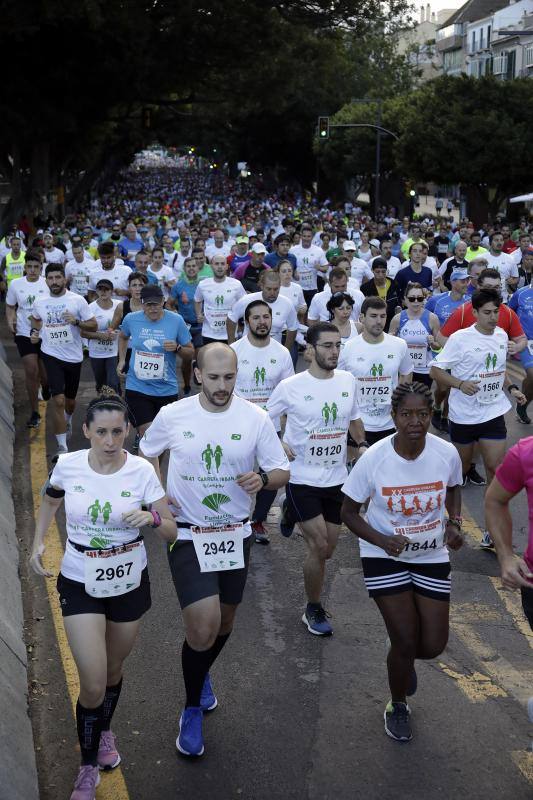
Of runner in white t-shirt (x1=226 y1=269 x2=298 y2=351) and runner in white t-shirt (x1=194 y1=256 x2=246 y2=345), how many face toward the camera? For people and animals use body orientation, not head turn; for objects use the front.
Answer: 2

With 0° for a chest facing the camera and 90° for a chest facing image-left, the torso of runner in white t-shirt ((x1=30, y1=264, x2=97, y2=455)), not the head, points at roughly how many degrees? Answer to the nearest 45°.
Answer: approximately 0°

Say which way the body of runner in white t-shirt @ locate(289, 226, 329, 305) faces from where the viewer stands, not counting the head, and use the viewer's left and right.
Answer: facing the viewer

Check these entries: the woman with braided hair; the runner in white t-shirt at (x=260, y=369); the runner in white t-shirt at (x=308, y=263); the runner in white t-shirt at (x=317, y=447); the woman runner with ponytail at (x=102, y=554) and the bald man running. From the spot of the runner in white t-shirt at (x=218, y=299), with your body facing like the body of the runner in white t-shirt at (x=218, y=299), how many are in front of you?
5

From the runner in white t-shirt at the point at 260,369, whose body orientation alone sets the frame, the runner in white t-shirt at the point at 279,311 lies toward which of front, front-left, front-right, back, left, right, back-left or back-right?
back

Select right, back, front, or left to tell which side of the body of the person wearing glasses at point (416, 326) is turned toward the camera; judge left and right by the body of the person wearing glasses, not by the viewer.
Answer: front

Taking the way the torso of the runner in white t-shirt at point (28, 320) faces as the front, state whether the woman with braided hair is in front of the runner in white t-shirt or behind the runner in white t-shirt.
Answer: in front

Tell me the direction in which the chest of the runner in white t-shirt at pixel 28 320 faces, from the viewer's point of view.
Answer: toward the camera

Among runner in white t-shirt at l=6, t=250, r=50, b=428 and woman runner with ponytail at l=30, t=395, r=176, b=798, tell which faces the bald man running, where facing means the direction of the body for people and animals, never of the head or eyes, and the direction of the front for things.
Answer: the runner in white t-shirt
